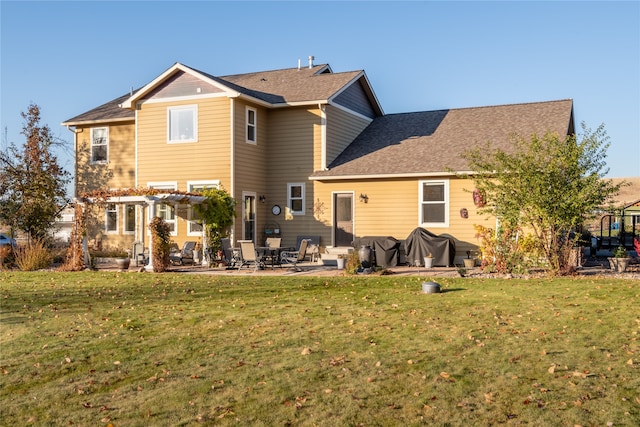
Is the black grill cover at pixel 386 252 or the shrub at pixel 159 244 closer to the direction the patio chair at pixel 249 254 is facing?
the black grill cover

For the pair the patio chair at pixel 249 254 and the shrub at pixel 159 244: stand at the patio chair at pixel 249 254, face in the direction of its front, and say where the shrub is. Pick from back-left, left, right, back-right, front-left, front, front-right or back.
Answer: back-left

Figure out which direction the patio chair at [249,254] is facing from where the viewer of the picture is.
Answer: facing away from the viewer and to the right of the viewer

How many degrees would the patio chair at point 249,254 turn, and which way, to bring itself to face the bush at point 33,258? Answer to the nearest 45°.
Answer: approximately 135° to its left

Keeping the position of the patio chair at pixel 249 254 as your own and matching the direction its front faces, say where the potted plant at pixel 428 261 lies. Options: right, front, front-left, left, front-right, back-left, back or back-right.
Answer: front-right

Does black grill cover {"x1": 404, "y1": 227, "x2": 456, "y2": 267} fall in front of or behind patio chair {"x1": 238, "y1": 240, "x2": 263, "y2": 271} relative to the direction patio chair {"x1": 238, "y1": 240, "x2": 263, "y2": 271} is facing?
in front

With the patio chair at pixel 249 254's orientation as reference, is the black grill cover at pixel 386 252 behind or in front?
in front

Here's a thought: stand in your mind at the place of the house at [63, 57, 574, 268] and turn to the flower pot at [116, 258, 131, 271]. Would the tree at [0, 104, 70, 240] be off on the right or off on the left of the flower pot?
right

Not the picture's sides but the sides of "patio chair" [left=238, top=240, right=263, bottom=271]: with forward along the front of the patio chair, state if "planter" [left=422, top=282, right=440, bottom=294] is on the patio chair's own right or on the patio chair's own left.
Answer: on the patio chair's own right
